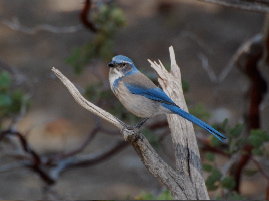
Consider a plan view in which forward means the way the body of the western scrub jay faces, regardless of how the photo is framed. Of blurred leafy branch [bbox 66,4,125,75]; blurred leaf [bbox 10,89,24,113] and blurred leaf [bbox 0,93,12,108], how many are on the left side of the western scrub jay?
0

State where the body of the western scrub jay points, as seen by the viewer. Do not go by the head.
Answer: to the viewer's left

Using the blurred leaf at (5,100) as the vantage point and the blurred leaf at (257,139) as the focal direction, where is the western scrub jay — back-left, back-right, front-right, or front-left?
front-right

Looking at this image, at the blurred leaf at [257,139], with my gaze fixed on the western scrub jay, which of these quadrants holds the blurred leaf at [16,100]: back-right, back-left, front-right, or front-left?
front-right

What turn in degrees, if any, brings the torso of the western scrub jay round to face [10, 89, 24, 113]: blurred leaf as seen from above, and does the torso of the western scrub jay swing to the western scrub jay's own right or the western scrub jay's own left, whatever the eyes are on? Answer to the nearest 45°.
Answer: approximately 45° to the western scrub jay's own right

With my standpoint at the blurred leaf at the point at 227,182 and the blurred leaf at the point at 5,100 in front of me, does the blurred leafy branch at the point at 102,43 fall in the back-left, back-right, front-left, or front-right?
front-right

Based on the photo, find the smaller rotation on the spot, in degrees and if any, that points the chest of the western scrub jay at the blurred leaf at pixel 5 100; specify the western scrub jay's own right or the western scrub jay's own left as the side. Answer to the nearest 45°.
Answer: approximately 45° to the western scrub jay's own right

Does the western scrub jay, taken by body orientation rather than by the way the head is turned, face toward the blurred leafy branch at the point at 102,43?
no
